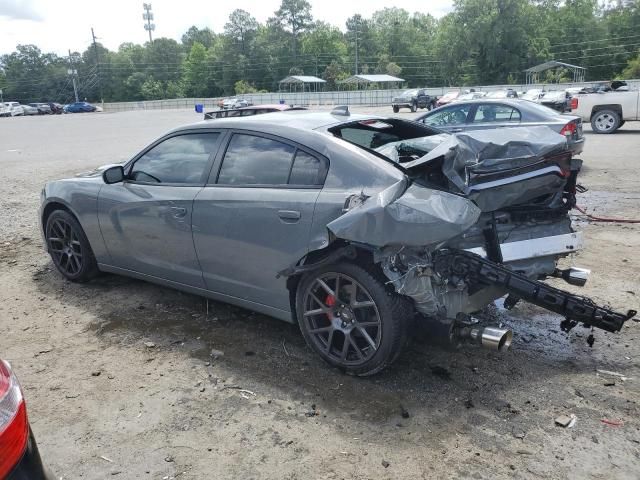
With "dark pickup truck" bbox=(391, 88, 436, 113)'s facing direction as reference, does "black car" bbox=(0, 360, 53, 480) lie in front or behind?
in front

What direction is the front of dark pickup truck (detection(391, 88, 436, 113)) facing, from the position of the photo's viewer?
facing the viewer and to the left of the viewer

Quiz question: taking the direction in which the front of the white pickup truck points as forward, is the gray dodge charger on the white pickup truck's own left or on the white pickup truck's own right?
on the white pickup truck's own right

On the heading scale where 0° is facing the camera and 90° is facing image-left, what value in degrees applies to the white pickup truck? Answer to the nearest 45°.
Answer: approximately 270°

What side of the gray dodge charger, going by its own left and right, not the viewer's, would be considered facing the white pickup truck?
right

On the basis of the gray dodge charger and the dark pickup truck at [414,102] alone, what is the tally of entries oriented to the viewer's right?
0

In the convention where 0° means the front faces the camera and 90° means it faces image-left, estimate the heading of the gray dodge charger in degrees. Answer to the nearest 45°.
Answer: approximately 135°

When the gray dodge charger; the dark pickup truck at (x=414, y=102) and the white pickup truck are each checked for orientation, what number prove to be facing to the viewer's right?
1
